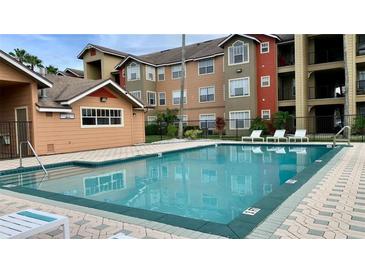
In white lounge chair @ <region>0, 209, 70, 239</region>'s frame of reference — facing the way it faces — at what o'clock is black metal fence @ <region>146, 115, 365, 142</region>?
The black metal fence is roughly at 12 o'clock from the white lounge chair.

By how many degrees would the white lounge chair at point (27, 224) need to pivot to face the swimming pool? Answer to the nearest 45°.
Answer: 0° — it already faces it

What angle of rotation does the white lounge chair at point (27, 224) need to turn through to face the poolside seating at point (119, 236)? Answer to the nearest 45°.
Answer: approximately 45° to its right

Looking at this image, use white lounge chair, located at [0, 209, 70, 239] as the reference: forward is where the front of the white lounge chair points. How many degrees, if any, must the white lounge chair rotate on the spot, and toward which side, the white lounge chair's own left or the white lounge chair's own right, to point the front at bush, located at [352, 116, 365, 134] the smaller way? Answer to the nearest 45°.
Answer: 0° — it already faces it

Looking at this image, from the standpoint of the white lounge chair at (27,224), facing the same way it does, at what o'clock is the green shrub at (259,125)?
The green shrub is roughly at 12 o'clock from the white lounge chair.

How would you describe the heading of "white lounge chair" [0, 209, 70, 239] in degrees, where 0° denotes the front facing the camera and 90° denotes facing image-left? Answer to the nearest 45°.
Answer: approximately 225°

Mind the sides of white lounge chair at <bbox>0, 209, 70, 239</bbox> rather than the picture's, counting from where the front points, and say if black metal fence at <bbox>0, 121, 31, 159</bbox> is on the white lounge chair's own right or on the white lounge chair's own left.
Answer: on the white lounge chair's own left
